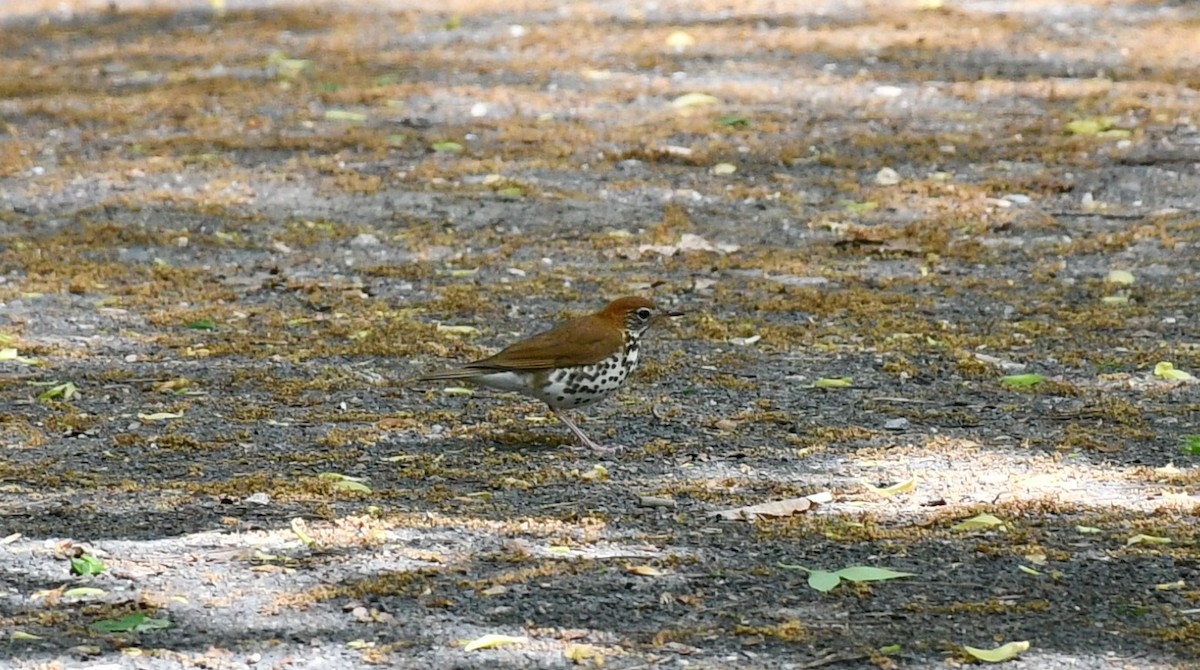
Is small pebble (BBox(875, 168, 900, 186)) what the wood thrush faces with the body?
no

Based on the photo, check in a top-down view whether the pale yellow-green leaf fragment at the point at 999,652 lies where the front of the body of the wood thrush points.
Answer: no

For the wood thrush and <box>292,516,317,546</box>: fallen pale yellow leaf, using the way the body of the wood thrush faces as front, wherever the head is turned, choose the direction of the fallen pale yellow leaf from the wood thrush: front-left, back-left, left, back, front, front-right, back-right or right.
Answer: back-right

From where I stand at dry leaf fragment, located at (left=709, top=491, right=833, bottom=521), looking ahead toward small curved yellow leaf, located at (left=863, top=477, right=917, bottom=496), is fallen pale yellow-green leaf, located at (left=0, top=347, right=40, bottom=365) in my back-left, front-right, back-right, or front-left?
back-left

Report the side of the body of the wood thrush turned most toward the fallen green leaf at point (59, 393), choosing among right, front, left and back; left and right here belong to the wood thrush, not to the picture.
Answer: back

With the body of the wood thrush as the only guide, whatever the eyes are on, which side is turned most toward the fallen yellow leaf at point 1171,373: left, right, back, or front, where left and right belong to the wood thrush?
front

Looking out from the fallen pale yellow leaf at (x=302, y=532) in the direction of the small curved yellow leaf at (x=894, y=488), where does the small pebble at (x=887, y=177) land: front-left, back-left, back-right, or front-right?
front-left

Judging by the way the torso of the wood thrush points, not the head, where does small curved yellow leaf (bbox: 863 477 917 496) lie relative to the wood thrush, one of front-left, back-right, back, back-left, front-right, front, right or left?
front-right

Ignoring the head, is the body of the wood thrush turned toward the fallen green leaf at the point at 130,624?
no

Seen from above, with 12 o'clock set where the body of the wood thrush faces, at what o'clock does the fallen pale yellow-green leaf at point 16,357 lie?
The fallen pale yellow-green leaf is roughly at 7 o'clock from the wood thrush.

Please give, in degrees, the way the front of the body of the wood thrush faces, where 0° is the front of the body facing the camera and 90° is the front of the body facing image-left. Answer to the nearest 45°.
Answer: approximately 270°
